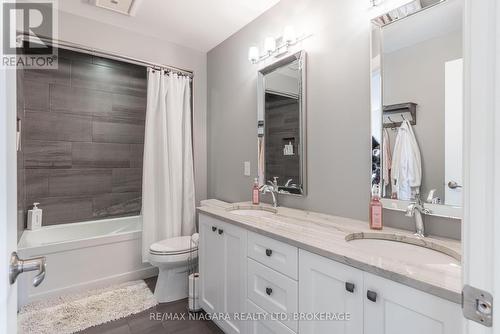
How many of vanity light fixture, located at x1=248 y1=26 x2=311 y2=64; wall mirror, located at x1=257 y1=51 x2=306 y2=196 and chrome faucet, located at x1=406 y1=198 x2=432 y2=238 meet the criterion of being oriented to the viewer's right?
0

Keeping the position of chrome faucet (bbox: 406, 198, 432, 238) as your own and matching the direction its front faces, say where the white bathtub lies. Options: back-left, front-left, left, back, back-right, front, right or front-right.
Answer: right

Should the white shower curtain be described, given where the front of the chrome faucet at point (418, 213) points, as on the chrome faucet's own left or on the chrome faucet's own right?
on the chrome faucet's own right

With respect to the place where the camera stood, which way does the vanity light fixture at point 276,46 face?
facing the viewer and to the left of the viewer

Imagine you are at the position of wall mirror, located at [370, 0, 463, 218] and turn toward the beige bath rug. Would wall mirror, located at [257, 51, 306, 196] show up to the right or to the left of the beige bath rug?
right

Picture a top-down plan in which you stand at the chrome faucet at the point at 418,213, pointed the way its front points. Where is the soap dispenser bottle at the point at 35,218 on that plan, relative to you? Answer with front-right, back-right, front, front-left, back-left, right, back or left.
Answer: right

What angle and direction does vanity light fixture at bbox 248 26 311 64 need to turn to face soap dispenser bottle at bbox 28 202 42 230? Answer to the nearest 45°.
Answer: approximately 45° to its right

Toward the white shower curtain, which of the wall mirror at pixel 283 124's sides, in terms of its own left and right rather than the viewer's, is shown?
right

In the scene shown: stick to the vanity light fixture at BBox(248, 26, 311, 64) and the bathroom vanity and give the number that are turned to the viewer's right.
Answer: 0
